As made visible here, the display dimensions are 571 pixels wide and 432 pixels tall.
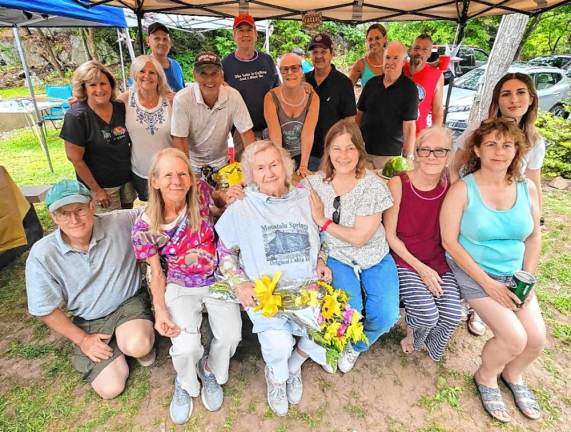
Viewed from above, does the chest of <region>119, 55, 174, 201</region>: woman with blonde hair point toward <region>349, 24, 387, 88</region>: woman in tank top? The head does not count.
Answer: no

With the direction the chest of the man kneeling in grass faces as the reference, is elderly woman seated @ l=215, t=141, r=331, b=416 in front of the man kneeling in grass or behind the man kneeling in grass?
in front

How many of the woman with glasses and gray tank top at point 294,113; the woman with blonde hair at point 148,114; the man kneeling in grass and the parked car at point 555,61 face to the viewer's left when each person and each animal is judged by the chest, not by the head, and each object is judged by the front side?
1

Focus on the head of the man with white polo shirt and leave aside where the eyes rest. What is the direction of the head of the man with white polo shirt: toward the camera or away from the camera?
toward the camera

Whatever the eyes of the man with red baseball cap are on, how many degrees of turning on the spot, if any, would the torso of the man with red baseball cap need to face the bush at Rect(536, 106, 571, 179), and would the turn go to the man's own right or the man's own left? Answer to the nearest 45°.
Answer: approximately 90° to the man's own left

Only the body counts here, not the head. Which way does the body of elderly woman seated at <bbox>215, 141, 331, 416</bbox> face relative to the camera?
toward the camera

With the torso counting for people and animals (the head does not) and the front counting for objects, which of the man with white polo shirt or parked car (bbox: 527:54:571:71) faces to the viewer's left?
the parked car

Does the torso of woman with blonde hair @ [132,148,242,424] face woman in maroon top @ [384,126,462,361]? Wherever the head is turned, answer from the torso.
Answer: no

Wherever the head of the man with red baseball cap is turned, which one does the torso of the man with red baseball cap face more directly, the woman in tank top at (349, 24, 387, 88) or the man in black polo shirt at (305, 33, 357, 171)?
the man in black polo shirt

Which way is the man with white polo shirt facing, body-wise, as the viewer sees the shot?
toward the camera

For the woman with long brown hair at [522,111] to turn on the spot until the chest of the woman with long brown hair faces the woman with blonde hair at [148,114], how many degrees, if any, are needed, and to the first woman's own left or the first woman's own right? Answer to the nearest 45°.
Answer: approximately 45° to the first woman's own right

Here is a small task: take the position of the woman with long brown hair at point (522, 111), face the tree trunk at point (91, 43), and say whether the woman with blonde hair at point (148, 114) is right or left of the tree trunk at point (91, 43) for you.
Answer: left

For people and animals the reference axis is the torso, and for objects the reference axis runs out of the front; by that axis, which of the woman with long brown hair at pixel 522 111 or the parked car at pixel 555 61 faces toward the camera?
the woman with long brown hair

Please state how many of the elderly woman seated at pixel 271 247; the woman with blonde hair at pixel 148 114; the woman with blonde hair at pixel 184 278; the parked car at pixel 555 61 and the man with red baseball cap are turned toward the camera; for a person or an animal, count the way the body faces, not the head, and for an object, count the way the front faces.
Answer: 4

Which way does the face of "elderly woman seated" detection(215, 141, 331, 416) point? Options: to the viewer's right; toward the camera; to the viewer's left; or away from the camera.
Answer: toward the camera

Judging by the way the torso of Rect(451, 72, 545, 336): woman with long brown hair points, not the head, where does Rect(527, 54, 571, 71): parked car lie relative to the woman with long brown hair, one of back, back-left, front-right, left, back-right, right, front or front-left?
back

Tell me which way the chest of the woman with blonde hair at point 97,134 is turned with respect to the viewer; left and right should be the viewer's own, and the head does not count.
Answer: facing the viewer and to the right of the viewer

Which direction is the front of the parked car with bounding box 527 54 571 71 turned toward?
to the viewer's left

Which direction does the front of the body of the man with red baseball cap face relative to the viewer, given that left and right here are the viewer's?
facing the viewer
